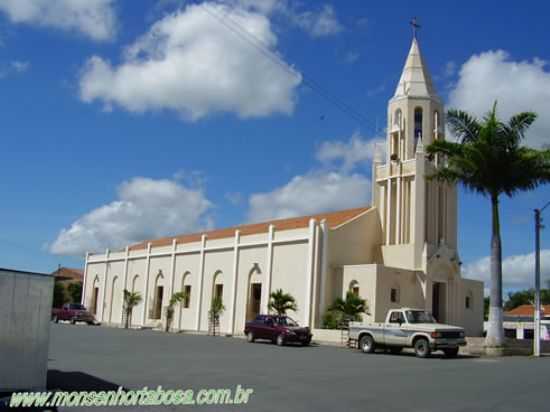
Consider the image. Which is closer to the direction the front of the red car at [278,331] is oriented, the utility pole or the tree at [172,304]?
the utility pole

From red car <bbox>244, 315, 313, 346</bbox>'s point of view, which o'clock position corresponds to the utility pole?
The utility pole is roughly at 11 o'clock from the red car.

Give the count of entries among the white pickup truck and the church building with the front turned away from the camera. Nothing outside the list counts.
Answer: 0

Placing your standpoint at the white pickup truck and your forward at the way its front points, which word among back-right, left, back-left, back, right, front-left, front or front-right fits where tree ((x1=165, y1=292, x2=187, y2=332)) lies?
back

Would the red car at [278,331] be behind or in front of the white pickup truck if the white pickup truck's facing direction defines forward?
behind

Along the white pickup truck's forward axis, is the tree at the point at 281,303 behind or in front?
behind

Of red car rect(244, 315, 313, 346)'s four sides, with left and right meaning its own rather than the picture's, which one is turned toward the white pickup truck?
front

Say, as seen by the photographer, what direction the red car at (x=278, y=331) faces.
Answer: facing the viewer and to the right of the viewer

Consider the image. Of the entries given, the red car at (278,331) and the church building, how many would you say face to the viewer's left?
0

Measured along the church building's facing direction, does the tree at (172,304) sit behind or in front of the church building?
behind
